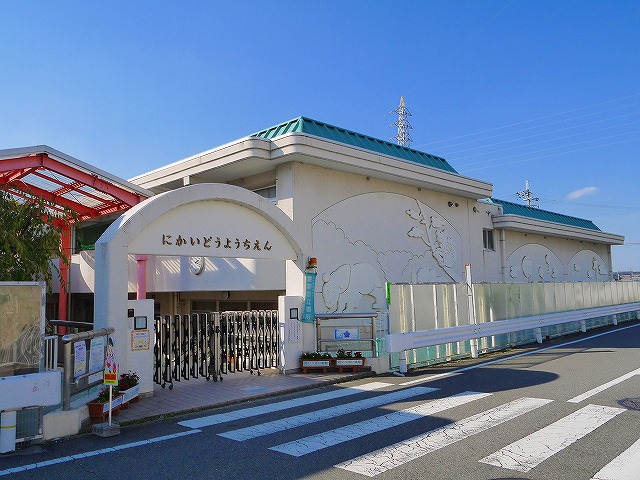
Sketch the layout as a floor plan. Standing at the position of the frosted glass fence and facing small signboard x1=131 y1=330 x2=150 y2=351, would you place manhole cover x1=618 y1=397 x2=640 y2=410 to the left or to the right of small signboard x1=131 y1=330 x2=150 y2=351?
left

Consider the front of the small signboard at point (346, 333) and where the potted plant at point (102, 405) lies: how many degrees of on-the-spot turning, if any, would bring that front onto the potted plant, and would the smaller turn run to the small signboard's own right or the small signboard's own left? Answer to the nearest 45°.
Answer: approximately 45° to the small signboard's own right

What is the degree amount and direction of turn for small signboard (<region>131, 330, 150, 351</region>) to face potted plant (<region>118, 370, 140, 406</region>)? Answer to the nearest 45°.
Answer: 0° — it already faces it

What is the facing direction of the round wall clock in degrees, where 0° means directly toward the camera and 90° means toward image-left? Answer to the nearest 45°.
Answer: approximately 0°
